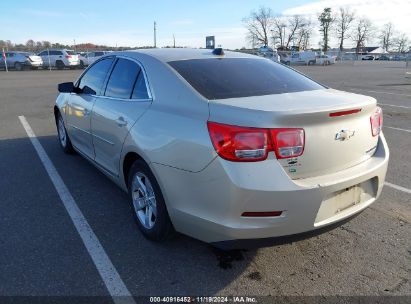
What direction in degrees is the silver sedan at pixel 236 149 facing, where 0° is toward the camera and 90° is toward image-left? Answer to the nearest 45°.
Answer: approximately 135°
